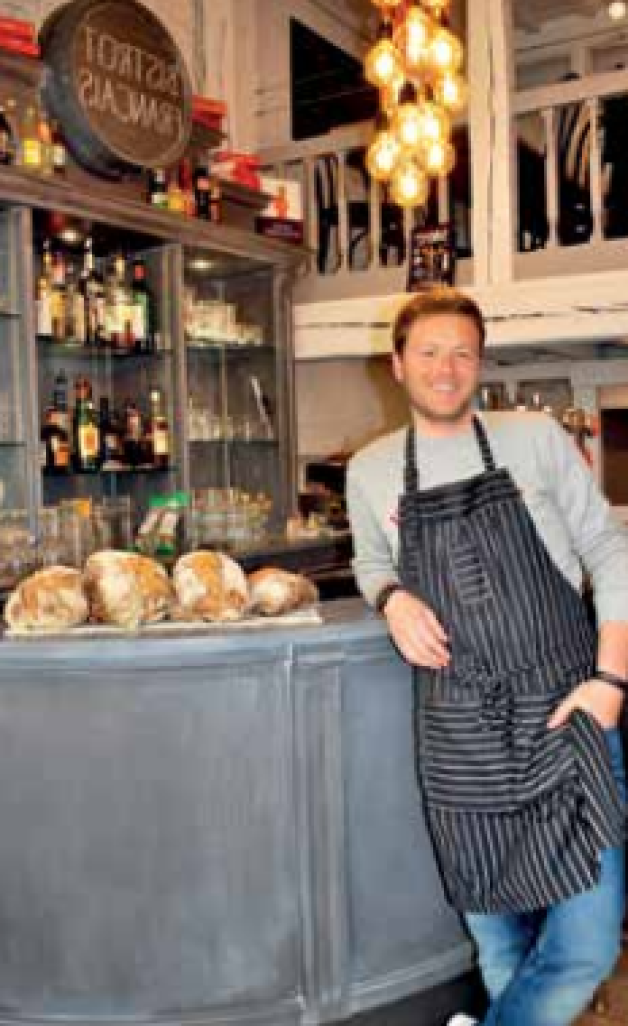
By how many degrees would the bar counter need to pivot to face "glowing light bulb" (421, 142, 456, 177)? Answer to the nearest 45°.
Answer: approximately 135° to its left

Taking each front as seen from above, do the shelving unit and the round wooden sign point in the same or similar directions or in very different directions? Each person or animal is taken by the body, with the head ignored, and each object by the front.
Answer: same or similar directions

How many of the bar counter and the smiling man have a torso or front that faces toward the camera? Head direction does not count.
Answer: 2

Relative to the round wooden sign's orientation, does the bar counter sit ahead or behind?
ahead

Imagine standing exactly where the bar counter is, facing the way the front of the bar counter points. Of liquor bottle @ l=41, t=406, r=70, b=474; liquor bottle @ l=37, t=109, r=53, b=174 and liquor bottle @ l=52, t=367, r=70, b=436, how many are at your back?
3

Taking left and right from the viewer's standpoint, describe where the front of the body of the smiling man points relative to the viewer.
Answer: facing the viewer

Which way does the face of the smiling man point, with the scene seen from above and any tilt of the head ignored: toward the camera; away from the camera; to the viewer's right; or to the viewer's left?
toward the camera

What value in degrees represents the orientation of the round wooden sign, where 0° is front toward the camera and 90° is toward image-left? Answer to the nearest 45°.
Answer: approximately 315°

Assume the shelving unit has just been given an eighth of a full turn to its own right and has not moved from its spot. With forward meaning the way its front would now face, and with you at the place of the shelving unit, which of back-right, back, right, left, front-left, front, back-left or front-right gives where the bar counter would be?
front

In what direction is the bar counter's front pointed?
toward the camera

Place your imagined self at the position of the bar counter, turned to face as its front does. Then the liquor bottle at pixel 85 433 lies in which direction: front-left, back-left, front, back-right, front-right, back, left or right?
back
